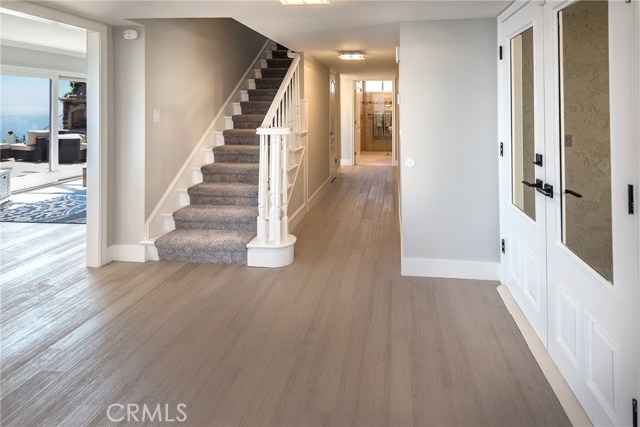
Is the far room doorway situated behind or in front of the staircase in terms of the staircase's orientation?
behind

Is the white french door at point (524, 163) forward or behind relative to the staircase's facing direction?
forward

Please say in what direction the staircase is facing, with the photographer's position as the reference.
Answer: facing the viewer

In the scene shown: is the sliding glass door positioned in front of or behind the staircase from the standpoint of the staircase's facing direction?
behind

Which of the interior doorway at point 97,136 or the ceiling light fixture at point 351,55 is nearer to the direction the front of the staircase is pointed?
the interior doorway

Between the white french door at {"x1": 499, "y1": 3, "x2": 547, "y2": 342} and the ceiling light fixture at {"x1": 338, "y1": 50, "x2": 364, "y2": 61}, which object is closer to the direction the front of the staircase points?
the white french door

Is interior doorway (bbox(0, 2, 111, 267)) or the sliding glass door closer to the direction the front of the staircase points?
the interior doorway
